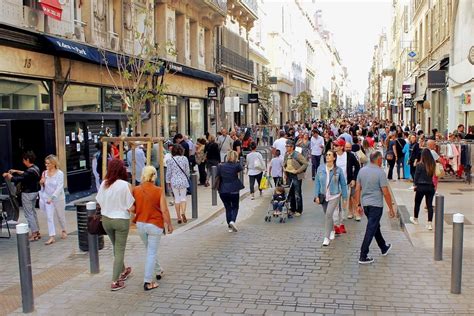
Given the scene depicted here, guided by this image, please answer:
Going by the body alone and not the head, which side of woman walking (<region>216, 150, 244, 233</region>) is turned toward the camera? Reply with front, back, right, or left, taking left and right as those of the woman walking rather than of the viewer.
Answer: back

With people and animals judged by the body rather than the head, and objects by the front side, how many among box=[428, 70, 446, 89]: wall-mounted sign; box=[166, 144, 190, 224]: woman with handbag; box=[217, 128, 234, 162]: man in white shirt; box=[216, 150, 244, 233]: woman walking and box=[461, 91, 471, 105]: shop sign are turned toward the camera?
3

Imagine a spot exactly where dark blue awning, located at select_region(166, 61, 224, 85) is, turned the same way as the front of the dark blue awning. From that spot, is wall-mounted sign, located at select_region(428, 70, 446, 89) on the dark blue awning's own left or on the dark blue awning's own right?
on the dark blue awning's own left

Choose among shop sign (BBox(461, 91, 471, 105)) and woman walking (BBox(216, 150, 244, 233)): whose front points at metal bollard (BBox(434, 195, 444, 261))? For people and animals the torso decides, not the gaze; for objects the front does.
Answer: the shop sign
